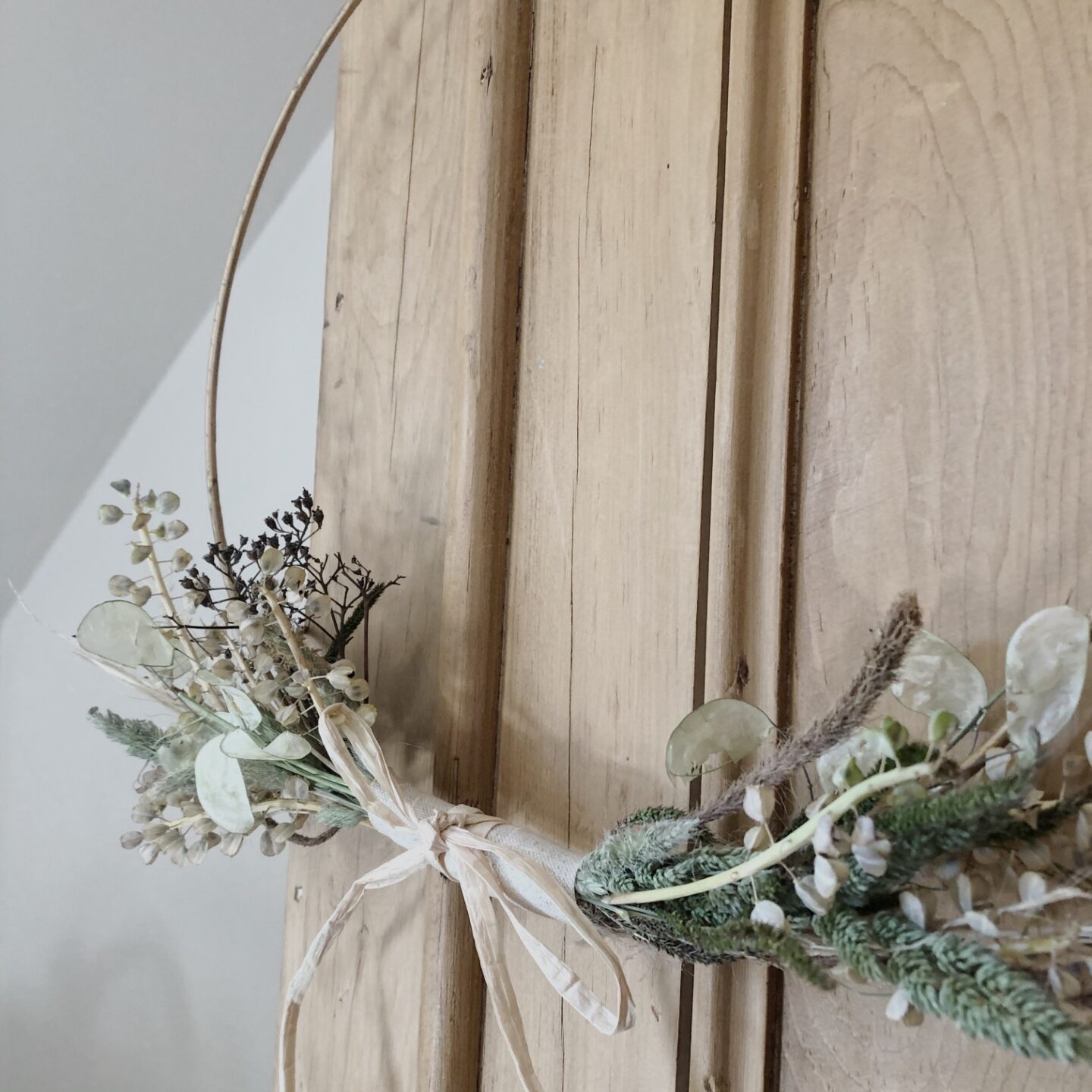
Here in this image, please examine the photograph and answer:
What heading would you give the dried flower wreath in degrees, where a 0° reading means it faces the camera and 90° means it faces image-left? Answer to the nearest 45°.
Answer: approximately 0°
